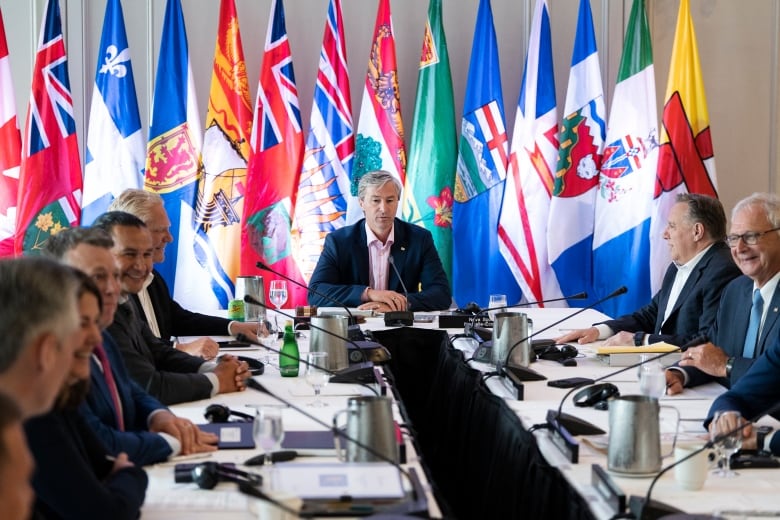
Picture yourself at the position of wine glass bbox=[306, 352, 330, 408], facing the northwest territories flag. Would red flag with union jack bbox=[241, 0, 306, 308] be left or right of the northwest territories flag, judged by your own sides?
left

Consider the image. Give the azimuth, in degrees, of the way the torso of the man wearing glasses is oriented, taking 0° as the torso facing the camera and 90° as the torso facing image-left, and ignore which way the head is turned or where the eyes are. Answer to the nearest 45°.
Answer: approximately 45°

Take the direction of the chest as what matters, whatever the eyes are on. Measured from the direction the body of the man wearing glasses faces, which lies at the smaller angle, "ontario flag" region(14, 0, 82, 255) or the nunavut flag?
the ontario flag

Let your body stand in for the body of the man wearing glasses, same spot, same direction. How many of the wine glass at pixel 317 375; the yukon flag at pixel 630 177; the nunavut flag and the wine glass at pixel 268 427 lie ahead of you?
2

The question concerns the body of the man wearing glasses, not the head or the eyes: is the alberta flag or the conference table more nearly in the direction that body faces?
the conference table

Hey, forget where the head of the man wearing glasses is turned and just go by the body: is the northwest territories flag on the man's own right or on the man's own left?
on the man's own right

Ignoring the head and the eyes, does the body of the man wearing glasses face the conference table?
yes

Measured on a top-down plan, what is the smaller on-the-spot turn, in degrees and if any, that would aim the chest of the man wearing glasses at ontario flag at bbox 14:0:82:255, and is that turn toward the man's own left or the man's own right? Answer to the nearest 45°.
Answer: approximately 45° to the man's own right

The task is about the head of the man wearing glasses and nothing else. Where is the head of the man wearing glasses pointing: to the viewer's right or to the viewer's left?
to the viewer's left

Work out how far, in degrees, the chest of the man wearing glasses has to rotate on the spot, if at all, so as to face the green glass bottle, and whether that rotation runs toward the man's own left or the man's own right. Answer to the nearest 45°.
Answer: approximately 45° to the man's own right

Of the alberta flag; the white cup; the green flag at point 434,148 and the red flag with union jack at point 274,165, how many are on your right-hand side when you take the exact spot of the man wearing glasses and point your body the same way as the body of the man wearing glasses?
3

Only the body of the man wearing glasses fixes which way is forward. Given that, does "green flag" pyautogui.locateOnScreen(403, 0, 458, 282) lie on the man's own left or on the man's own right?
on the man's own right

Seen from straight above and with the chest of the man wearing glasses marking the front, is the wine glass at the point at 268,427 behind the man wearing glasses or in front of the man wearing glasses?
in front
